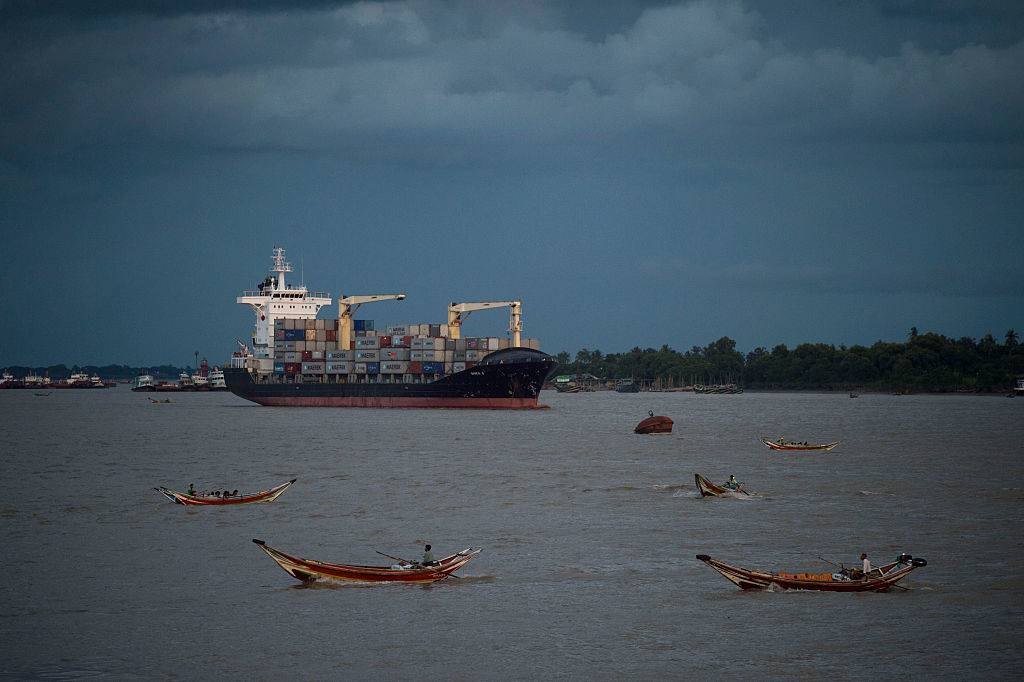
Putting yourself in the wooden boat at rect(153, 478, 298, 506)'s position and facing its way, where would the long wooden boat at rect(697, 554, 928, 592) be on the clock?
The long wooden boat is roughly at 2 o'clock from the wooden boat.

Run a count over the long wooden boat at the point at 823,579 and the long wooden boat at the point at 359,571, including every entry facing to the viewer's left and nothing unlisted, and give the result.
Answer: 2

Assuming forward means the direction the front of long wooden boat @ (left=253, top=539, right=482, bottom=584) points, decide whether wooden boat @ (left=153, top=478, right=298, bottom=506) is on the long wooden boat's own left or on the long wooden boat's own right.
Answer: on the long wooden boat's own right

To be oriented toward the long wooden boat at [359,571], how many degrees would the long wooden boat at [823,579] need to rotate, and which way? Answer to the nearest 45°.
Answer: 0° — it already faces it

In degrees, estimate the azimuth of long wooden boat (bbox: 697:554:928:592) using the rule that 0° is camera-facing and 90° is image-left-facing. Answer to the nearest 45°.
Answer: approximately 90°

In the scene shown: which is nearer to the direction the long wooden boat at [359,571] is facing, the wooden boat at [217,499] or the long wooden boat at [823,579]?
the wooden boat

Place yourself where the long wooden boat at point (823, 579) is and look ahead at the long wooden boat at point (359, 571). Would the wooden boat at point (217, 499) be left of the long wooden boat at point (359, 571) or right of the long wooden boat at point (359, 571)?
right

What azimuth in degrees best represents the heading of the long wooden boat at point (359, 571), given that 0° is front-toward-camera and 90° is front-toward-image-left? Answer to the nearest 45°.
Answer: approximately 90°

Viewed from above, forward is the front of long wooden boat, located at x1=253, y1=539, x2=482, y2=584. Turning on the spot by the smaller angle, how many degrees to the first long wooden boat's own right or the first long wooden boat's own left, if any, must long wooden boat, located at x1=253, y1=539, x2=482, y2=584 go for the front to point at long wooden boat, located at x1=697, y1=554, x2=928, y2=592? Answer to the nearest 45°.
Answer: approximately 180°

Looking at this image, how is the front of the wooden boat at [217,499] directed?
to the viewer's right

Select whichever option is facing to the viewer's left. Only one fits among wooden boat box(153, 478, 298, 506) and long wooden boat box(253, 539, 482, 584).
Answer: the long wooden boat
